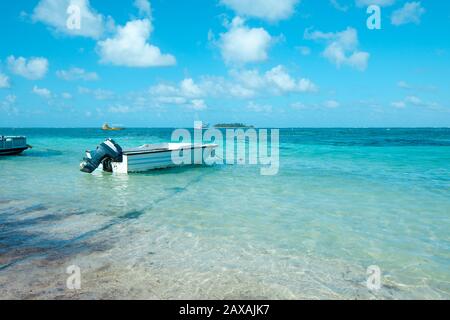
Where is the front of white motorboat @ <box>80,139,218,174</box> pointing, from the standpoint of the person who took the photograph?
facing away from the viewer and to the right of the viewer

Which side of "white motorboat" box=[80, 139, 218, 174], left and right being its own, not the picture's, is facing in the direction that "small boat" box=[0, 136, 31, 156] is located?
left
